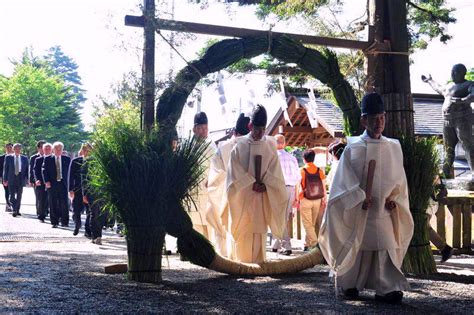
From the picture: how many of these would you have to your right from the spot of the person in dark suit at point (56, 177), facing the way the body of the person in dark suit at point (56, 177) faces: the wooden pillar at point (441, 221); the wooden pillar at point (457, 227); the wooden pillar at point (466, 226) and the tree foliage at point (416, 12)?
0

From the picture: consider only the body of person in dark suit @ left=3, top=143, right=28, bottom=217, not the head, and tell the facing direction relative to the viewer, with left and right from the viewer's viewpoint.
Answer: facing the viewer

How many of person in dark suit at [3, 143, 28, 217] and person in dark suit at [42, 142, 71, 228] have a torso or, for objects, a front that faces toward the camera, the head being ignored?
2

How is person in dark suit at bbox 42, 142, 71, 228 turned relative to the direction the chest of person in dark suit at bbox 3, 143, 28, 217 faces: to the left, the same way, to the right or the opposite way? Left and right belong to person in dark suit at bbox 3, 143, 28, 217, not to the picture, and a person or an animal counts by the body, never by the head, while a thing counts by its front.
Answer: the same way

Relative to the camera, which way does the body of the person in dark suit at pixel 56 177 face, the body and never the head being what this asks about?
toward the camera

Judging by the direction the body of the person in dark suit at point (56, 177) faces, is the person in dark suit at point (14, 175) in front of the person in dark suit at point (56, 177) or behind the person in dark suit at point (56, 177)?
behind
